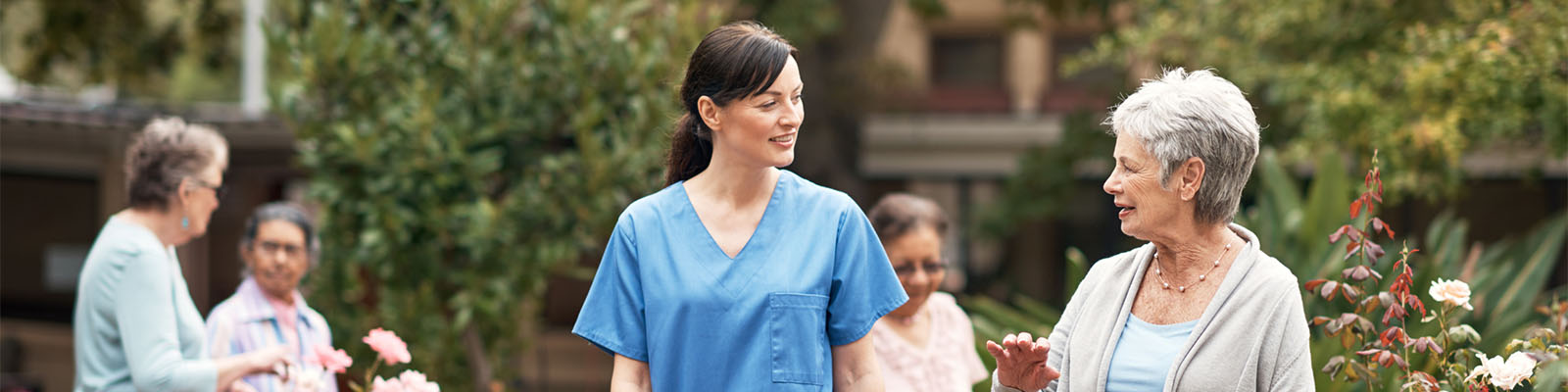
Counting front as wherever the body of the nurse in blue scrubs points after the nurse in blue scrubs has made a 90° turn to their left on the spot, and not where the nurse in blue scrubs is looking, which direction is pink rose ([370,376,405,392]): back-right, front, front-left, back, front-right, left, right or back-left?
back-left

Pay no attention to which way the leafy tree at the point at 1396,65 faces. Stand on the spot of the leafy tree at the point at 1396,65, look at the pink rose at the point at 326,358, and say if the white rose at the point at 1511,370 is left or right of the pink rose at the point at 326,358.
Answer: left

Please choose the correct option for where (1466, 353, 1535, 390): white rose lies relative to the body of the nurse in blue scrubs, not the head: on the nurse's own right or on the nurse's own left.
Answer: on the nurse's own left

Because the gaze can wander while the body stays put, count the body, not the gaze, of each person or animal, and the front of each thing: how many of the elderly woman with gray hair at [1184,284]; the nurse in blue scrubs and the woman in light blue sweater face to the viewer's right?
1

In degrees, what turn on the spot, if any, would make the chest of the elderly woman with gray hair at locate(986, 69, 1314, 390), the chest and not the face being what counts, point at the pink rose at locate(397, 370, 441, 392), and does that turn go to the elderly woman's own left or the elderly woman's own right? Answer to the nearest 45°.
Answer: approximately 45° to the elderly woman's own right

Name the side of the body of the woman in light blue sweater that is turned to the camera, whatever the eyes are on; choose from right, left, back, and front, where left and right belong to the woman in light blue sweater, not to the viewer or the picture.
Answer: right

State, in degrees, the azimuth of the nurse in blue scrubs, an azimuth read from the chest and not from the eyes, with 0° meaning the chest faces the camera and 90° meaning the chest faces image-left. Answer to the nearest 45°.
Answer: approximately 0°

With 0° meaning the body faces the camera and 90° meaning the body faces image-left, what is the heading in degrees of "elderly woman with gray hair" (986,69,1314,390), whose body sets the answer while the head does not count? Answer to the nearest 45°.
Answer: approximately 45°

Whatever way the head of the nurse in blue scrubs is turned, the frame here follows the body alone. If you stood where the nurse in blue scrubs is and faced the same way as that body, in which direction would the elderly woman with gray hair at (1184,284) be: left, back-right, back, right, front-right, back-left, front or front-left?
left

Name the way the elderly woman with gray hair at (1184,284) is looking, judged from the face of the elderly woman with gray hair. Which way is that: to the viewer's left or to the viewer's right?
to the viewer's left
